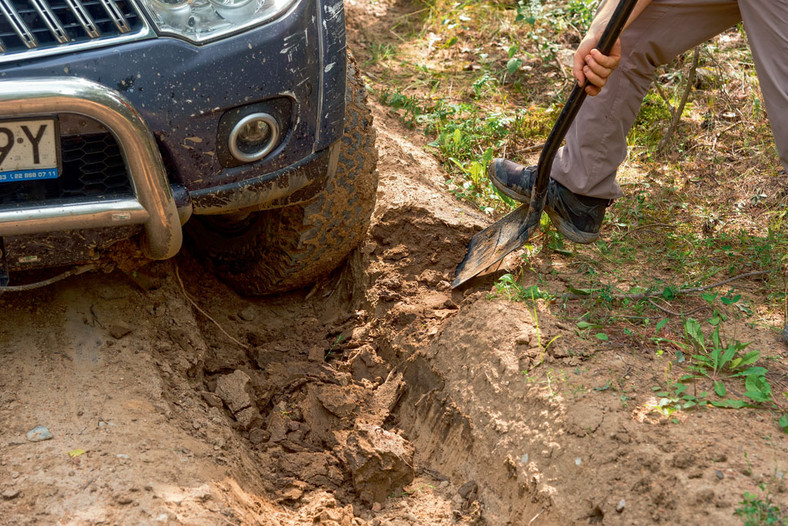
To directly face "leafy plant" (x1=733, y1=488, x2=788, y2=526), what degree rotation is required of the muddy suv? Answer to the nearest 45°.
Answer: approximately 45° to its left

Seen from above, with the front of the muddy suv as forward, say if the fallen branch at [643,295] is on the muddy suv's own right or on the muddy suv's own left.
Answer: on the muddy suv's own left

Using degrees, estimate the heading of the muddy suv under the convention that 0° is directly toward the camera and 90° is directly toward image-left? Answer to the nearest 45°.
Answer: approximately 0°

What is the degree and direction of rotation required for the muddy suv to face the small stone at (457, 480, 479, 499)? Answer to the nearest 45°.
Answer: approximately 45° to its left

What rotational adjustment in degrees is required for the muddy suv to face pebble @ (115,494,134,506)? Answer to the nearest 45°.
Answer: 0° — it already faces it
